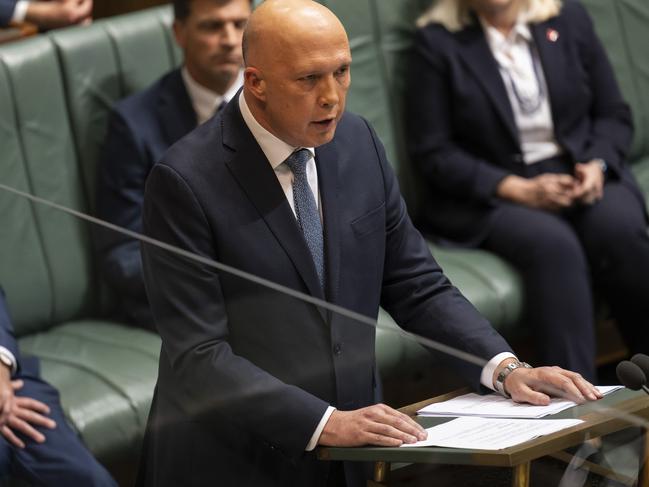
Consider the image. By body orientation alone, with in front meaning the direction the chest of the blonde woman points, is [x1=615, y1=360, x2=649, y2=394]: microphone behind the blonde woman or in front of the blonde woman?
in front

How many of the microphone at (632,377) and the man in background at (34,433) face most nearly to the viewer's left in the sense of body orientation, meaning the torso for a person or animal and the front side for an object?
1

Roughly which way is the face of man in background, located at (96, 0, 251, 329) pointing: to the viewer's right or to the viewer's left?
to the viewer's right

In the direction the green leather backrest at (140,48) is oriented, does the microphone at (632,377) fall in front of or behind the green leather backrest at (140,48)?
in front

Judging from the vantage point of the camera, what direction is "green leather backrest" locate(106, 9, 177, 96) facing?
facing the viewer and to the right of the viewer

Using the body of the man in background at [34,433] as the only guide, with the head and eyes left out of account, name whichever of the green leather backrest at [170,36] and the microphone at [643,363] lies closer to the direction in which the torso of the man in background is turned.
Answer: the microphone

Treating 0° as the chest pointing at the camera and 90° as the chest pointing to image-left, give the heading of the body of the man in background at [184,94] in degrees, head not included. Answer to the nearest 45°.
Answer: approximately 315°

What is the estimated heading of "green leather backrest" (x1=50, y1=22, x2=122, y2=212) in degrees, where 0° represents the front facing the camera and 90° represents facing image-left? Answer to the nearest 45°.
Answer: approximately 315°

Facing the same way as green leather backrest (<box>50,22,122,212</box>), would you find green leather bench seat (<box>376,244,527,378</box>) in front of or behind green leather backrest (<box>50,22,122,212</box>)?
in front

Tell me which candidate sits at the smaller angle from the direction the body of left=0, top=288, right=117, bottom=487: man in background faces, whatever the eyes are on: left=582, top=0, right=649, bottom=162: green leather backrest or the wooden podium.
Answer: the wooden podium

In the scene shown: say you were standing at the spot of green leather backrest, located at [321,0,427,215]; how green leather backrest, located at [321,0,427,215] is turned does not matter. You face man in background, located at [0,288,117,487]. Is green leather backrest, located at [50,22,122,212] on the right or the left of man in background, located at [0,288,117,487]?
right
